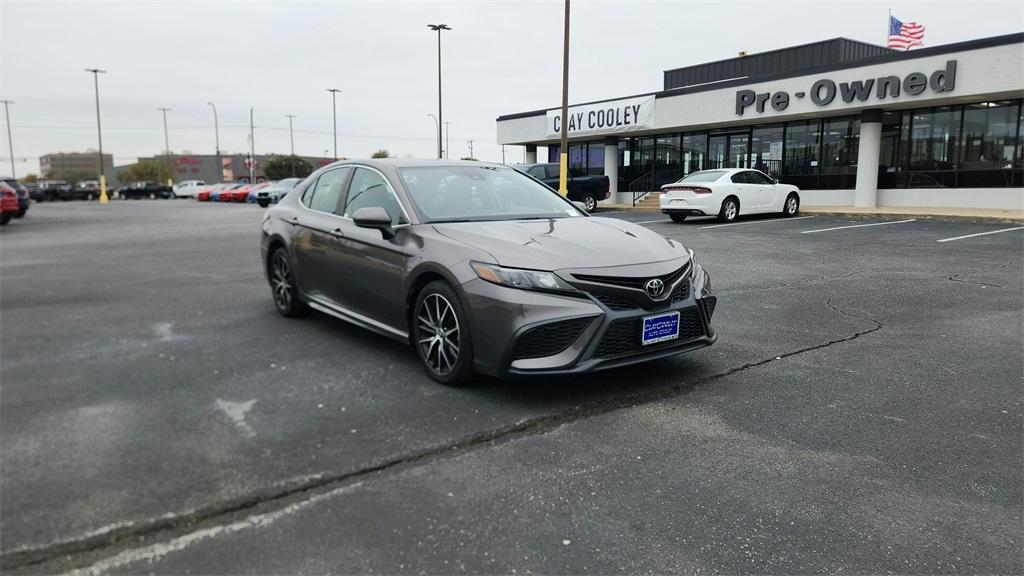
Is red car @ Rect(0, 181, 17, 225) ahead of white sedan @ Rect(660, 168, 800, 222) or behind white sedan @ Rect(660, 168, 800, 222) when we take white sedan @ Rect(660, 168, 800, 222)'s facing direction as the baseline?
behind

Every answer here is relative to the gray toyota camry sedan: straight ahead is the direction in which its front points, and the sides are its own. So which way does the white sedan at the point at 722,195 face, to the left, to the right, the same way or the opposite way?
to the left

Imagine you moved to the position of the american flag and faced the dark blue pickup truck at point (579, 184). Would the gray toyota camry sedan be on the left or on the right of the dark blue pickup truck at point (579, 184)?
left

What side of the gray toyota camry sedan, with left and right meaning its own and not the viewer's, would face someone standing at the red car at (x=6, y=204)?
back

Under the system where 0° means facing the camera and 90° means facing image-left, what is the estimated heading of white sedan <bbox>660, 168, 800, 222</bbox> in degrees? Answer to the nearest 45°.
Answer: approximately 225°

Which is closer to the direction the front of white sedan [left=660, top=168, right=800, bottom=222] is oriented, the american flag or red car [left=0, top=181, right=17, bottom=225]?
the american flag

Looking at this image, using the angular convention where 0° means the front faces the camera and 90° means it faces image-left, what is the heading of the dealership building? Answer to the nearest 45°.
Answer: approximately 45°

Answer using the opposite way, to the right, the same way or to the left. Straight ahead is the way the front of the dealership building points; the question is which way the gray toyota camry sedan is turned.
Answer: to the left

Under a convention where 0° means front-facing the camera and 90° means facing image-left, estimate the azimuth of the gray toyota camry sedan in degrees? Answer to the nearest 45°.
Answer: approximately 315°

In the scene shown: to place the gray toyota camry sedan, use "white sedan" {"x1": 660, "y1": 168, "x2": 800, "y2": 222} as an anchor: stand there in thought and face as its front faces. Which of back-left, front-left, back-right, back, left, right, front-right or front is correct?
back-right

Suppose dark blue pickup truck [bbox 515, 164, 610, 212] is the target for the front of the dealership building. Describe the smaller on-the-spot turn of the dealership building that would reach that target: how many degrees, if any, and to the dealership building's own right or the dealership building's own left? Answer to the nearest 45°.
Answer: approximately 45° to the dealership building's own right
